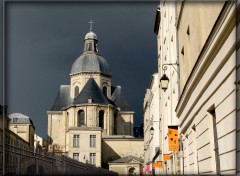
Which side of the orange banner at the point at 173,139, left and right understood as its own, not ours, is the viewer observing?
front
